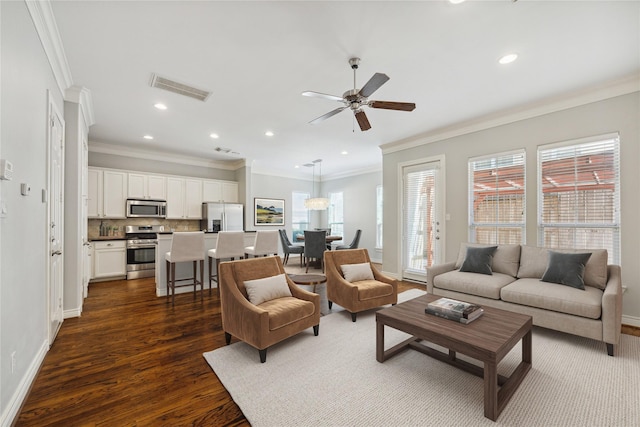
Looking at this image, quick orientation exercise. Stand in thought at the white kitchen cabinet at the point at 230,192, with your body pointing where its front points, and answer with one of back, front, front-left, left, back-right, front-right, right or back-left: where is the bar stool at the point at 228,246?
front

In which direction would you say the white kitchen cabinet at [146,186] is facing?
toward the camera

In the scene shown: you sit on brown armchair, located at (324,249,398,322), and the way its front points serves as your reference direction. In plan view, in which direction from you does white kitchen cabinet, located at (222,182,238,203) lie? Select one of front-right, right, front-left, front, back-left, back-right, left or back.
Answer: back

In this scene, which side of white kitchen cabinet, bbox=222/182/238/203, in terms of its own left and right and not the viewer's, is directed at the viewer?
front

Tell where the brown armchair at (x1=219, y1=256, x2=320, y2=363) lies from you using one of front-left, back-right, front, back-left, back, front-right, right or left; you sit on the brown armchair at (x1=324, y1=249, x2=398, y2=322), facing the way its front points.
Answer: right

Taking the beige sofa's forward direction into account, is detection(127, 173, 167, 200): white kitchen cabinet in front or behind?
in front

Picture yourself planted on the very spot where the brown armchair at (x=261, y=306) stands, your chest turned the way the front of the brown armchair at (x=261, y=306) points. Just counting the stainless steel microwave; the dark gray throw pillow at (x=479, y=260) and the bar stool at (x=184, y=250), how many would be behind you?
2

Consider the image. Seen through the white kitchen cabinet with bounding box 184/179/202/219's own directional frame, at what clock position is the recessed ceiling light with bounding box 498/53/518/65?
The recessed ceiling light is roughly at 11 o'clock from the white kitchen cabinet.

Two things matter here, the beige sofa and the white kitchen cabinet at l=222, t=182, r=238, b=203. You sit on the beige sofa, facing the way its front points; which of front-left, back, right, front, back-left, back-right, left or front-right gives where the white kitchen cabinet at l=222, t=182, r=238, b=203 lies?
front-right

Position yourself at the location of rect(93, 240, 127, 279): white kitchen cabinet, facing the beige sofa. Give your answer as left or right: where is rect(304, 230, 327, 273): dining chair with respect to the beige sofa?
left

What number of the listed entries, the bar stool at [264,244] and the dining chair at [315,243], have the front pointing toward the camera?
0

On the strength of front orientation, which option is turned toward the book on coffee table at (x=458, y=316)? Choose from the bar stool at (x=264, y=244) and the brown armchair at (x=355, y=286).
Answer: the brown armchair

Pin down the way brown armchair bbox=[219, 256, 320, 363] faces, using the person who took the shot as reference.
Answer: facing the viewer and to the right of the viewer

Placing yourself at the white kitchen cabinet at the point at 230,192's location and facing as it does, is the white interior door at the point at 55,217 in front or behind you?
in front

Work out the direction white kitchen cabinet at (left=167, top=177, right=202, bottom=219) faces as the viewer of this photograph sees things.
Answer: facing the viewer

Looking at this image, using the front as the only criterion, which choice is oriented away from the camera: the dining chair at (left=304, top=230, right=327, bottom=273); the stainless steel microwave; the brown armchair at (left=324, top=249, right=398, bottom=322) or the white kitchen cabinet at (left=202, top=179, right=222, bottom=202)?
the dining chair
